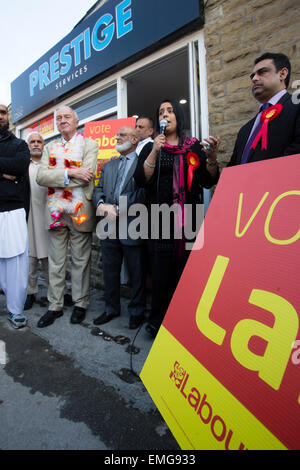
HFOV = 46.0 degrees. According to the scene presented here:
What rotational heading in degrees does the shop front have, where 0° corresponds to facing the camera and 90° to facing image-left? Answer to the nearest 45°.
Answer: approximately 45°

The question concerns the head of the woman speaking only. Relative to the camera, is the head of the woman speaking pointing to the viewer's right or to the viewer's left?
to the viewer's left

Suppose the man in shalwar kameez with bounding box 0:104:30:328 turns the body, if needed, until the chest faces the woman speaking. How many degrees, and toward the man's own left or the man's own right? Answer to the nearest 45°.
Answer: approximately 45° to the man's own left

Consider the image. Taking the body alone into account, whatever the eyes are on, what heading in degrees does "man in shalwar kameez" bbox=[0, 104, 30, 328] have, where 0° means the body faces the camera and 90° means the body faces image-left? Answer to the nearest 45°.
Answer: approximately 0°

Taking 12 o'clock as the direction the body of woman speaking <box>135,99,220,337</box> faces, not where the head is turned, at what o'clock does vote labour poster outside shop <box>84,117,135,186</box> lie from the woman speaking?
The vote labour poster outside shop is roughly at 5 o'clock from the woman speaking.

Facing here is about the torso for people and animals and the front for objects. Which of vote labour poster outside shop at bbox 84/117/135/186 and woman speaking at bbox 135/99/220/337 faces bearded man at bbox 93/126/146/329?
the vote labour poster outside shop
